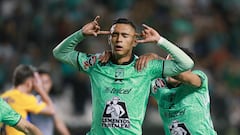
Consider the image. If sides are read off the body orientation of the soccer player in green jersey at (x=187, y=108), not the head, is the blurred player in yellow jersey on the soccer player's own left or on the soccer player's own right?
on the soccer player's own right

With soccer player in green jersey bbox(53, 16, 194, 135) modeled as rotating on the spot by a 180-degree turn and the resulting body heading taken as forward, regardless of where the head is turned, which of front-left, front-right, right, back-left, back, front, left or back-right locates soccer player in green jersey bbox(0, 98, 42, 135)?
left

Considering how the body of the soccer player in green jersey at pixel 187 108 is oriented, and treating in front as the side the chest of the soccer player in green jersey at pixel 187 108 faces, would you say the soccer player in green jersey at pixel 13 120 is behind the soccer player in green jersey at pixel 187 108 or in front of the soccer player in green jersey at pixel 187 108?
in front

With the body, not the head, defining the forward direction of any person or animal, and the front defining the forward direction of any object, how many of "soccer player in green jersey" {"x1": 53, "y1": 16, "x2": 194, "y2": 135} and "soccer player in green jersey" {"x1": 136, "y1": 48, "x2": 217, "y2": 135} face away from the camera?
0

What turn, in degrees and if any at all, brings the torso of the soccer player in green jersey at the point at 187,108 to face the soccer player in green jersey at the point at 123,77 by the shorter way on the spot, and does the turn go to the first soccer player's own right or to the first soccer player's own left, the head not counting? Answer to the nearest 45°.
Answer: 0° — they already face them

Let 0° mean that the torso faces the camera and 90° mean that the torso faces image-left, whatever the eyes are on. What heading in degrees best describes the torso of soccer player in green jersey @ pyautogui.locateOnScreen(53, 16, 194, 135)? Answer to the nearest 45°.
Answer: approximately 0°

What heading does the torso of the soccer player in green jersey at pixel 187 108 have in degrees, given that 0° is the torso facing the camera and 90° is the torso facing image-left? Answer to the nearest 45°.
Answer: approximately 45°
